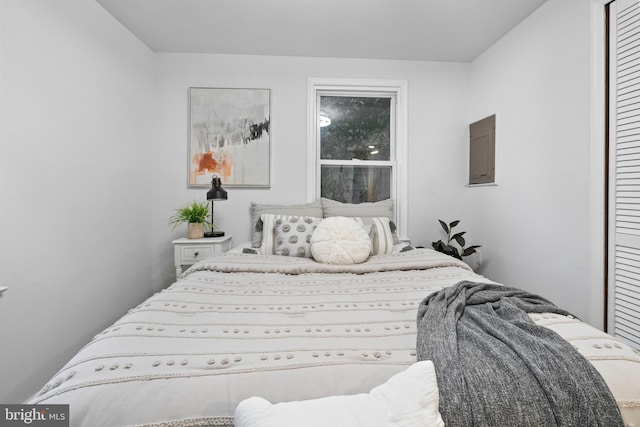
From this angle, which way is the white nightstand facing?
toward the camera

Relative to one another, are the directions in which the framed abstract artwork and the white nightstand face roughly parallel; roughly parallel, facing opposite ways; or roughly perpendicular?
roughly parallel

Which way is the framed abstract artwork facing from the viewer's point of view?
toward the camera

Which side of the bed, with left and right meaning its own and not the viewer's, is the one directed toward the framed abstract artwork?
back

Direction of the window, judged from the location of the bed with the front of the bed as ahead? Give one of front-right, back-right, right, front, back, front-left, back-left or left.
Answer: back

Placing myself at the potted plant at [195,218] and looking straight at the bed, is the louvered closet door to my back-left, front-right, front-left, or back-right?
front-left

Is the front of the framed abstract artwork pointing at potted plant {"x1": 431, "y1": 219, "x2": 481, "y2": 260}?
no

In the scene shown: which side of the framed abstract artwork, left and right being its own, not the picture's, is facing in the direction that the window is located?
left

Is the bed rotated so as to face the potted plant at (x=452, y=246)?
no

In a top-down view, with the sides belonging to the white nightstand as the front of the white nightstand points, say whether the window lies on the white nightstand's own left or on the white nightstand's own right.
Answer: on the white nightstand's own left

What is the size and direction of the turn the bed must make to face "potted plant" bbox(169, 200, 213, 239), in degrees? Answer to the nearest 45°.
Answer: approximately 135° to its right

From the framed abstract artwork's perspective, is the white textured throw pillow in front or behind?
in front

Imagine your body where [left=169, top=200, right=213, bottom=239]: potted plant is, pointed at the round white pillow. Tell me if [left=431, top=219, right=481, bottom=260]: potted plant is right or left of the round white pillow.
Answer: left

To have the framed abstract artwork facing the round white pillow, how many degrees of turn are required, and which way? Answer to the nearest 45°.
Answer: approximately 45° to its left
